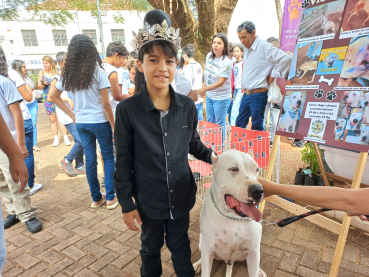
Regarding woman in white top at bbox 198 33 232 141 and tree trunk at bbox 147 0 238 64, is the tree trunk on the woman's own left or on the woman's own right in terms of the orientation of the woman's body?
on the woman's own right

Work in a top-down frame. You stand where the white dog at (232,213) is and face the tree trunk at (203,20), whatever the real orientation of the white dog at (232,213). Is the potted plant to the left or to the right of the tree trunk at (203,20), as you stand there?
right

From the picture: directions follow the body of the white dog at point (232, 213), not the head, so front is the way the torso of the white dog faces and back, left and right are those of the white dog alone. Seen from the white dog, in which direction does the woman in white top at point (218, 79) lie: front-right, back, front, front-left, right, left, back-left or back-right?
back

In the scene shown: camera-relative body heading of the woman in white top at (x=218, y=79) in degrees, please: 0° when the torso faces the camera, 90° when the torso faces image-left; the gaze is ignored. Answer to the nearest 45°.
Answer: approximately 45°

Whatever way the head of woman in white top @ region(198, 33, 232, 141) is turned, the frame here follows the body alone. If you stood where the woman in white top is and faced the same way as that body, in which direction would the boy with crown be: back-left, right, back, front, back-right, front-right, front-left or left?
front-left

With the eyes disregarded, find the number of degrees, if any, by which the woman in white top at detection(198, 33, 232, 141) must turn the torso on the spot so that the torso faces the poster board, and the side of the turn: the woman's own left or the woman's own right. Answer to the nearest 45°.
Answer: approximately 45° to the woman's own left

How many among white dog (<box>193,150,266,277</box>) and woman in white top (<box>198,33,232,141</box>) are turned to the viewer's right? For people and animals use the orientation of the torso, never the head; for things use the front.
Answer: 0

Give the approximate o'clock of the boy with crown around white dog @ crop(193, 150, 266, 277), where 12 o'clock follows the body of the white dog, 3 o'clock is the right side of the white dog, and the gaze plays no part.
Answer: The boy with crown is roughly at 3 o'clock from the white dog.

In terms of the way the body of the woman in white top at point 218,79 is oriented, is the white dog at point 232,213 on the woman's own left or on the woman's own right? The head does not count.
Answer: on the woman's own left

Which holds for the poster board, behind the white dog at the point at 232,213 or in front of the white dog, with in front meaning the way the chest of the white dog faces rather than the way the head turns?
behind

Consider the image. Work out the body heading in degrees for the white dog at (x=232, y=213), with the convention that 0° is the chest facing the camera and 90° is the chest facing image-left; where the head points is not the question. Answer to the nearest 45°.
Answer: approximately 0°

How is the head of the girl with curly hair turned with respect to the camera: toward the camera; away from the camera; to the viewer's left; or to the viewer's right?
away from the camera
